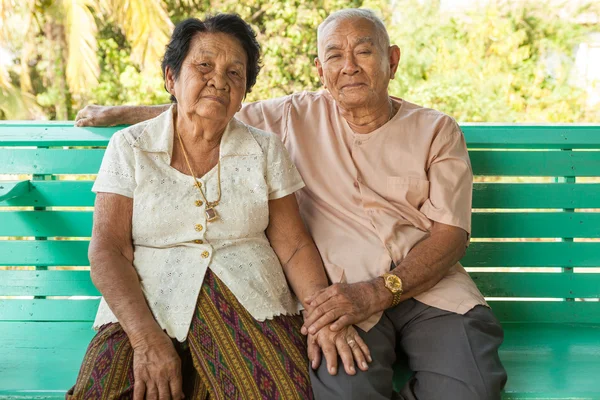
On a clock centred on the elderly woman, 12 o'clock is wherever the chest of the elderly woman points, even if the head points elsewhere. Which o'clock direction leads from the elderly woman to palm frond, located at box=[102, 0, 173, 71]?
The palm frond is roughly at 6 o'clock from the elderly woman.

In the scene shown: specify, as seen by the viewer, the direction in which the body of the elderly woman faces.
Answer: toward the camera

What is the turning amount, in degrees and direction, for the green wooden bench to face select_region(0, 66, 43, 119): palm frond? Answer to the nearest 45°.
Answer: approximately 135° to its right

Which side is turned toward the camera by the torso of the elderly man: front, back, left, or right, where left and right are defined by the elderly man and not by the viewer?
front

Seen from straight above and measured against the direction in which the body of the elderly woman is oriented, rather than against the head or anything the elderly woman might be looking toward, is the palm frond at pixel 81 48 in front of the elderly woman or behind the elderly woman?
behind

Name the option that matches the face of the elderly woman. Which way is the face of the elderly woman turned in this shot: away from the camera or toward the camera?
toward the camera

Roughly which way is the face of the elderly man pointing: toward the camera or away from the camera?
toward the camera

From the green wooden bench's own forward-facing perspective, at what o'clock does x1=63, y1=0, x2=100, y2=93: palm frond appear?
The palm frond is roughly at 5 o'clock from the green wooden bench.

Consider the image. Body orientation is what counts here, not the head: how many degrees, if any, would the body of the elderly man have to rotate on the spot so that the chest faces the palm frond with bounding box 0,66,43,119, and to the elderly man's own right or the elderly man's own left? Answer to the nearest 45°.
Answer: approximately 135° to the elderly man's own right

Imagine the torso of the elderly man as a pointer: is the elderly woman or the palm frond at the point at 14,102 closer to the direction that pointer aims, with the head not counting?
the elderly woman
